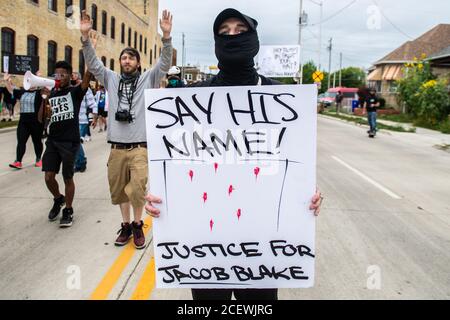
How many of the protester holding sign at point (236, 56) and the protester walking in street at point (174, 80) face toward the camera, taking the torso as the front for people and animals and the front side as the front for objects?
2

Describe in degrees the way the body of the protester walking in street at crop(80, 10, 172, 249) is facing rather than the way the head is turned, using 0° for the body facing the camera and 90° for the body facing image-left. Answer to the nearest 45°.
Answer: approximately 0°

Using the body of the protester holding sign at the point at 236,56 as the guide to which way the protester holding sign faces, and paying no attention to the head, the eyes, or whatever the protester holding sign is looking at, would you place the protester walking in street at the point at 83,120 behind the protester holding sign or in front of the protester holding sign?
behind

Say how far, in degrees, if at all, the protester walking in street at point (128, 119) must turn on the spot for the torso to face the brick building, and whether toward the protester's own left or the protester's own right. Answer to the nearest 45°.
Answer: approximately 180°

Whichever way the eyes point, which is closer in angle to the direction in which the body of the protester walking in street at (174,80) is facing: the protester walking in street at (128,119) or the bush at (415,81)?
the protester walking in street

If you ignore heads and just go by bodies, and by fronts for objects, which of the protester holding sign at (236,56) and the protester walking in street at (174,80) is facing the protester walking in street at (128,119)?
the protester walking in street at (174,80)

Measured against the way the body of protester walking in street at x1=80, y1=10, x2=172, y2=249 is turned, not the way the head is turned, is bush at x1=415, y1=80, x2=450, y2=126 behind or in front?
behind

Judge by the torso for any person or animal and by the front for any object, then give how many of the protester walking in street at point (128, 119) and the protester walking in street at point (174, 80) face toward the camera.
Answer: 2

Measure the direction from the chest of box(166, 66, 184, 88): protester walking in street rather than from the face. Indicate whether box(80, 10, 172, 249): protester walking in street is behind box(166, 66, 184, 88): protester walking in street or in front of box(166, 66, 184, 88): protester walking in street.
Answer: in front

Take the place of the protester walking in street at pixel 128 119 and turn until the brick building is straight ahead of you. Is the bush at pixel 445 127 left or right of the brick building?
right
